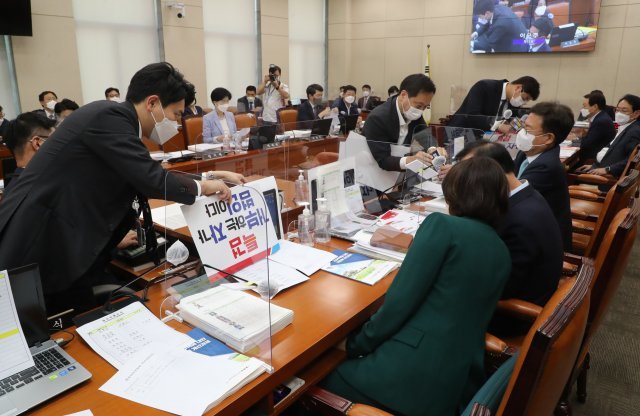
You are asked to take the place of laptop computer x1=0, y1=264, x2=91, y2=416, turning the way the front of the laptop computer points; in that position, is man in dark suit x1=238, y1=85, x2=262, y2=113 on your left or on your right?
on your left

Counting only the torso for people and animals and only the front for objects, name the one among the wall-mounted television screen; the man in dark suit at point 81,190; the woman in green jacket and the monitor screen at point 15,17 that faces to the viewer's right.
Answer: the man in dark suit

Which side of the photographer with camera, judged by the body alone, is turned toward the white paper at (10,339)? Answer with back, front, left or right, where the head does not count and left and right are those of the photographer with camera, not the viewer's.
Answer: front

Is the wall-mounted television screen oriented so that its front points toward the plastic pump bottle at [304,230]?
yes

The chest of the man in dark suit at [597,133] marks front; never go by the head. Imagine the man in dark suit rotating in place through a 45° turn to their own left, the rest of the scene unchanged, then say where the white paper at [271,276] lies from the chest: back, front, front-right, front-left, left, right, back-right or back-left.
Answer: front-left

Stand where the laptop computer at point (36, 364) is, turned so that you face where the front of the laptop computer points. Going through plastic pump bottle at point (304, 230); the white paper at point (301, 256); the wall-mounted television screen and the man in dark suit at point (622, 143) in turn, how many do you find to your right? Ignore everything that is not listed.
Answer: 0

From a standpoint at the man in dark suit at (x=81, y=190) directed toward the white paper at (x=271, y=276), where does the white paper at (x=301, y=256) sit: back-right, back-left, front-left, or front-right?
front-left

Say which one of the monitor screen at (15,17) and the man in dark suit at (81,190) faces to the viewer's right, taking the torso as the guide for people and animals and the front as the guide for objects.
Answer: the man in dark suit

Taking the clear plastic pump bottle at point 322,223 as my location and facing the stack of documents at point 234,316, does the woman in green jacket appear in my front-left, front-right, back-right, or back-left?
front-left

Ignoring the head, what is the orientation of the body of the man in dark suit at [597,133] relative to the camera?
to the viewer's left

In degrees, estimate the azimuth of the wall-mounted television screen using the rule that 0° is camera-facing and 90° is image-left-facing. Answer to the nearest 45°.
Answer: approximately 0°

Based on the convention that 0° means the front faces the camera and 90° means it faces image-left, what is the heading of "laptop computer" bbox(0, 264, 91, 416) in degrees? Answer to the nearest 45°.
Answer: approximately 315°

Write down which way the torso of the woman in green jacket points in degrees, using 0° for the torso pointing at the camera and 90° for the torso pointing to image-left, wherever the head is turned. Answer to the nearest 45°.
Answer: approximately 135°

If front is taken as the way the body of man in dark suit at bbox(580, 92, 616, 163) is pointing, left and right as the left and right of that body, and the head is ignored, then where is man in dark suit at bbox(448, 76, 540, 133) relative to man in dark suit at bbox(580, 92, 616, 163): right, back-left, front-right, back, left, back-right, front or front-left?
front-left

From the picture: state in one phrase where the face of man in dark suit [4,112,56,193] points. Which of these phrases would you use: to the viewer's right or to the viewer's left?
to the viewer's right

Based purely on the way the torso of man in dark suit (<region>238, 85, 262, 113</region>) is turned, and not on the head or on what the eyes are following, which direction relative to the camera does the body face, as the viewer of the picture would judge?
toward the camera

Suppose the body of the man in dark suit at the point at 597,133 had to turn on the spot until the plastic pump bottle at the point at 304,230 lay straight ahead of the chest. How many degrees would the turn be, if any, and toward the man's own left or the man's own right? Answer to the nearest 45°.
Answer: approximately 90° to the man's own left

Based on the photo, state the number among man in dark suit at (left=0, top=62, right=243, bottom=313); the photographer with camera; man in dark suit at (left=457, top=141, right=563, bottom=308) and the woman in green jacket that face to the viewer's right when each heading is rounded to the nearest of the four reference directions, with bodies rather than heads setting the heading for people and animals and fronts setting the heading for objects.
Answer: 1

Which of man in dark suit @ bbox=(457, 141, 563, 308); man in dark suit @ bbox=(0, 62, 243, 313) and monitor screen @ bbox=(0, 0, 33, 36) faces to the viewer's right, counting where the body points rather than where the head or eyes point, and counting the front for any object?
man in dark suit @ bbox=(0, 62, 243, 313)

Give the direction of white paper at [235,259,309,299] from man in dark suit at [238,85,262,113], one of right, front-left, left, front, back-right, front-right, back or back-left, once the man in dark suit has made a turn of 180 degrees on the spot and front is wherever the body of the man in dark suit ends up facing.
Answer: back

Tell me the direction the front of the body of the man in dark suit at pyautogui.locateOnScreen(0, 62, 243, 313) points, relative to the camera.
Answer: to the viewer's right

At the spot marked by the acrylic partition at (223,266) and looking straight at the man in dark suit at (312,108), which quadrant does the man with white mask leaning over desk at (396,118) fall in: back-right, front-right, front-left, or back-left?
front-right

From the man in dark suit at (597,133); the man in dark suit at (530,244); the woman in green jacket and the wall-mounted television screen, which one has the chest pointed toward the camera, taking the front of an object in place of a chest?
the wall-mounted television screen
